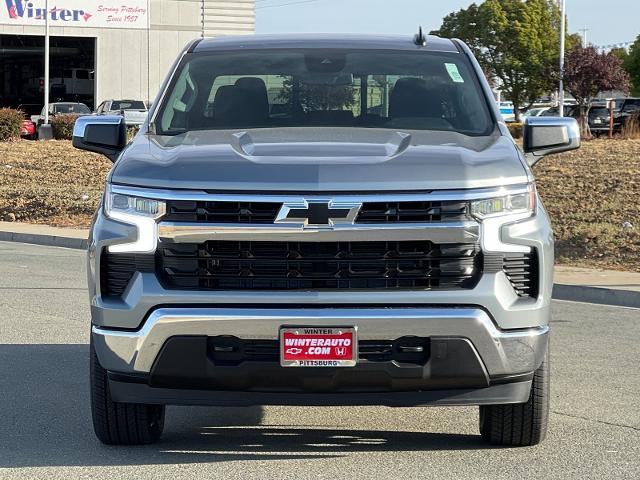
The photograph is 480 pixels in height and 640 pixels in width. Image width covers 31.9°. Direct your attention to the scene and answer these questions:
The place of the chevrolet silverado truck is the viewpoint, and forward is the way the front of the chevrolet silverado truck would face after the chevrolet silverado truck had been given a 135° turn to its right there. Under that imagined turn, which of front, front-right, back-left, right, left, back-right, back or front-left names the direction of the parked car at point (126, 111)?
front-right

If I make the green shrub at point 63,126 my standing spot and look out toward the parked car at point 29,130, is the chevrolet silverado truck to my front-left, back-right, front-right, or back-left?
back-left

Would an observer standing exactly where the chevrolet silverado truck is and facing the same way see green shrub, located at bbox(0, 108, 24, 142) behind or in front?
behind

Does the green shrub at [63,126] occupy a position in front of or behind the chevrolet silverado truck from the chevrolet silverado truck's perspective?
behind

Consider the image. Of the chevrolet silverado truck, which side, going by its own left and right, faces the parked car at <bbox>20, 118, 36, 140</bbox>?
back

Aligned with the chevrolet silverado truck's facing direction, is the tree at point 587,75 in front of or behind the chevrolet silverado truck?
behind

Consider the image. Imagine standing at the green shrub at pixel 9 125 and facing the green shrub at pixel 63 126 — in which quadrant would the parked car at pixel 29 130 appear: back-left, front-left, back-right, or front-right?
front-left

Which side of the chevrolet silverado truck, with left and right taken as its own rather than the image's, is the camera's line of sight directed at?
front

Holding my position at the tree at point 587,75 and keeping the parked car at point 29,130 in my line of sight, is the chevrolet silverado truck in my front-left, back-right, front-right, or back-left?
front-left
